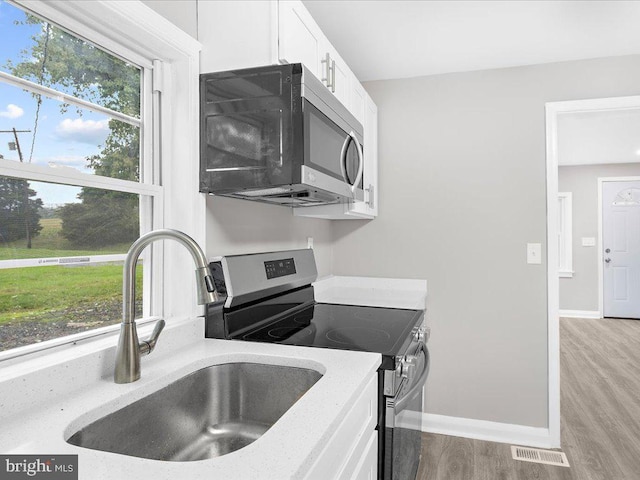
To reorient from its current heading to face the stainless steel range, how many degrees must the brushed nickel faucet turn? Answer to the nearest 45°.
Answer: approximately 90° to its left

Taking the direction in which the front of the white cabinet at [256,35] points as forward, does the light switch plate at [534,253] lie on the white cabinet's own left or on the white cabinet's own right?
on the white cabinet's own left

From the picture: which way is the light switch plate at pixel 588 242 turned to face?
toward the camera

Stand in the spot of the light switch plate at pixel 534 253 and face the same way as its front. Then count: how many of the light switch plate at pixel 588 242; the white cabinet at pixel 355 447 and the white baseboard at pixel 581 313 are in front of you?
1

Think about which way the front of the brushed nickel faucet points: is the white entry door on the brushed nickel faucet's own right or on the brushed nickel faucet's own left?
on the brushed nickel faucet's own left

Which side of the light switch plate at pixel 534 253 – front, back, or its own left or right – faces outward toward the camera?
front

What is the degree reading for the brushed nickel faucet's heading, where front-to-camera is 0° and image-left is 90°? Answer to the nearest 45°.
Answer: approximately 315°

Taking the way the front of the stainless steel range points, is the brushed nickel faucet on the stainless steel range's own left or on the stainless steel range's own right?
on the stainless steel range's own right

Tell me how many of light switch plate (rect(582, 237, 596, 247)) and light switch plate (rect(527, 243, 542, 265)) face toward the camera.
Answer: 2

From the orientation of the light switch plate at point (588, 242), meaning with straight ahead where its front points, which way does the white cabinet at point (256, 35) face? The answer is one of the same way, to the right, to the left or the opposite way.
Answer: to the left

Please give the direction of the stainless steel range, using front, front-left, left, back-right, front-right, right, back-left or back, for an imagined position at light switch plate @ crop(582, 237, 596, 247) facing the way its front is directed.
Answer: front

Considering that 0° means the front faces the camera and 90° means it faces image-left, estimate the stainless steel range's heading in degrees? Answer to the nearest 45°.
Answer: approximately 315°

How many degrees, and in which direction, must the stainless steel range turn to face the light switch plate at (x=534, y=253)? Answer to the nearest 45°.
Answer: approximately 90° to its left

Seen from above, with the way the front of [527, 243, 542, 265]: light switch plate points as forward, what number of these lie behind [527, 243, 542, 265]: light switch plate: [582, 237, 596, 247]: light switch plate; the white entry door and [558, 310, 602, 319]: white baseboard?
3

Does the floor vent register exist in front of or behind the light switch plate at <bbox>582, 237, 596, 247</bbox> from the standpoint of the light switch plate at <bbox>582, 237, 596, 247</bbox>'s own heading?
in front

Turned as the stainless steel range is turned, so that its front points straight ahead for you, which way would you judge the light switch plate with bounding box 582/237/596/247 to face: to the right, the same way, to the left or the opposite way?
to the right
